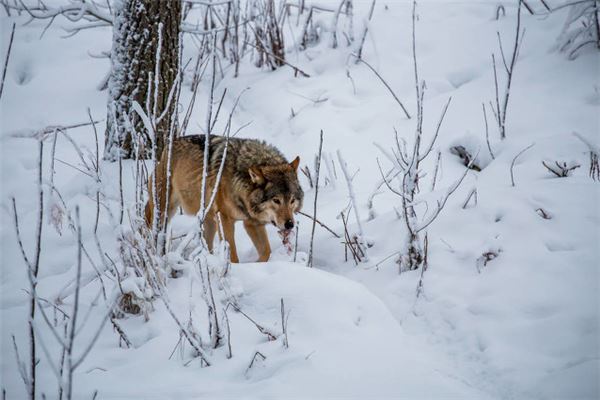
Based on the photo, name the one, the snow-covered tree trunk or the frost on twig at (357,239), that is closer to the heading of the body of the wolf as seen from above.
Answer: the frost on twig

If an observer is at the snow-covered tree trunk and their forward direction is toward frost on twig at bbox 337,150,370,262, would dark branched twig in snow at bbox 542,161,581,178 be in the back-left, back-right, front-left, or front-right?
front-left

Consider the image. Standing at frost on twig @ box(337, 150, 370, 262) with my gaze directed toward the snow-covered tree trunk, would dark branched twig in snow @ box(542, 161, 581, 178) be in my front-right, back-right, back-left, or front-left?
back-right

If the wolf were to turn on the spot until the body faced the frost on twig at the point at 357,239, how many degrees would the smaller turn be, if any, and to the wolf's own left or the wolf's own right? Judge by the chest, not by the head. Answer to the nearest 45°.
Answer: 0° — it already faces it

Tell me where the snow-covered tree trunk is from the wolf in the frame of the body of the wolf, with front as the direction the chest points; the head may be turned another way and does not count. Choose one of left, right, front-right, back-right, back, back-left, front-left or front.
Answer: back

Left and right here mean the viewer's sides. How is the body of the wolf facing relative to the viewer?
facing the viewer and to the right of the viewer
